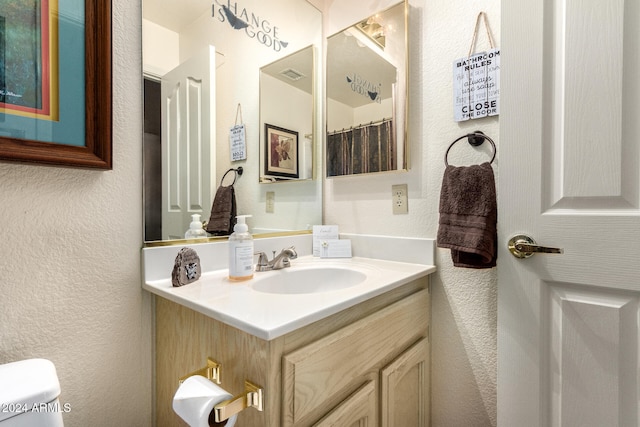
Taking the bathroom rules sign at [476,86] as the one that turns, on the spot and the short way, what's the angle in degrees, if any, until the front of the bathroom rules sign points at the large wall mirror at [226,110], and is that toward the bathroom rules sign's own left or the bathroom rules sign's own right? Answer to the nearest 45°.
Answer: approximately 45° to the bathroom rules sign's own right

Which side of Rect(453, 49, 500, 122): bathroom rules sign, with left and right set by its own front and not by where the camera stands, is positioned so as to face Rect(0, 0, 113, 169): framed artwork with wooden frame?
front

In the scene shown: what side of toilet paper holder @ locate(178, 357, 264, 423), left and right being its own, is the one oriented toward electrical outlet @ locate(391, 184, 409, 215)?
back

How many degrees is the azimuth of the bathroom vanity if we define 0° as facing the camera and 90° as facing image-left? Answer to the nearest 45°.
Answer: approximately 315°

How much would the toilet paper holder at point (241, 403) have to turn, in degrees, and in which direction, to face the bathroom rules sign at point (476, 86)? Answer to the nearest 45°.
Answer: approximately 135° to its left

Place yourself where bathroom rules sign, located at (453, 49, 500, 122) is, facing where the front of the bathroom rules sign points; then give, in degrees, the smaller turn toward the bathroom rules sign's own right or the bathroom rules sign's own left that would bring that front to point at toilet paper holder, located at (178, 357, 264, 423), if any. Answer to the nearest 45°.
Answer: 0° — it already faces it

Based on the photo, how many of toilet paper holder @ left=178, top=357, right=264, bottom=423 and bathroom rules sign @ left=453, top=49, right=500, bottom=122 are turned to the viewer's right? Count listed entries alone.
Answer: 0

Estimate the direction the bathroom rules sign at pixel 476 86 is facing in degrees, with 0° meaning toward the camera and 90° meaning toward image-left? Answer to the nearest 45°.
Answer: approximately 45°

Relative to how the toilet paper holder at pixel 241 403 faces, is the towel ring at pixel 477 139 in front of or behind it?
behind

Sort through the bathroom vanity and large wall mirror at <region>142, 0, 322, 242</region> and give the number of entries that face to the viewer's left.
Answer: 0
